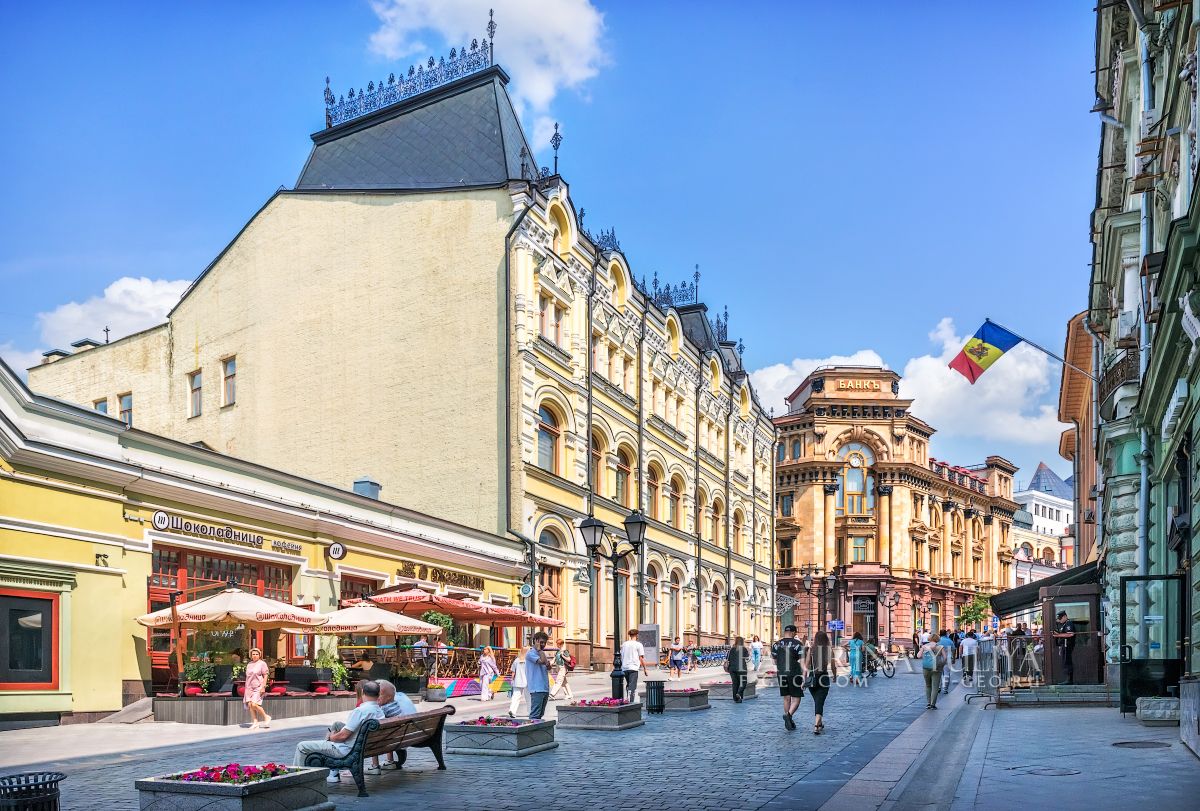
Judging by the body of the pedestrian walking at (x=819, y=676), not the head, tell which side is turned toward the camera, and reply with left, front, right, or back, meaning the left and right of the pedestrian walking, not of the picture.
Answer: back

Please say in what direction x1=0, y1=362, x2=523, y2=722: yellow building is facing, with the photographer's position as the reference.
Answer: facing the viewer and to the right of the viewer

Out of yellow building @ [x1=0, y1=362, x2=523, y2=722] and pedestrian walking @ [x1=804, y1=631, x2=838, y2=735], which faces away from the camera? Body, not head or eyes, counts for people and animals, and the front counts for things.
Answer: the pedestrian walking

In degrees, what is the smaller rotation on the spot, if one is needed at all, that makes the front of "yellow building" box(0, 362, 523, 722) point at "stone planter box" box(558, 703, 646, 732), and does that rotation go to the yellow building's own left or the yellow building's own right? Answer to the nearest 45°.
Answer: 0° — it already faces it

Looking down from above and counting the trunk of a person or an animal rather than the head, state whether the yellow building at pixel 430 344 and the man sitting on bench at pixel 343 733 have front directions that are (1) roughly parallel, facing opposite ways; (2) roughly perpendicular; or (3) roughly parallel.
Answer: roughly parallel, facing opposite ways

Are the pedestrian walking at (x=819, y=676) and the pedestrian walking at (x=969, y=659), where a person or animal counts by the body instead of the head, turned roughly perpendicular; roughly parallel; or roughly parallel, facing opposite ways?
roughly parallel

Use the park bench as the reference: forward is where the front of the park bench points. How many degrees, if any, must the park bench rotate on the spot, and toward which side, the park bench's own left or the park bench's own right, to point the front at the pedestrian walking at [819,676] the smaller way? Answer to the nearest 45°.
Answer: approximately 90° to the park bench's own right

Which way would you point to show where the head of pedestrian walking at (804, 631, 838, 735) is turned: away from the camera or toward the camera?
away from the camera

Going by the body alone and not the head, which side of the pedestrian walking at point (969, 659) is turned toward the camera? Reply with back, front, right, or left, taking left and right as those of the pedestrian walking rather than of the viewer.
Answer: back
